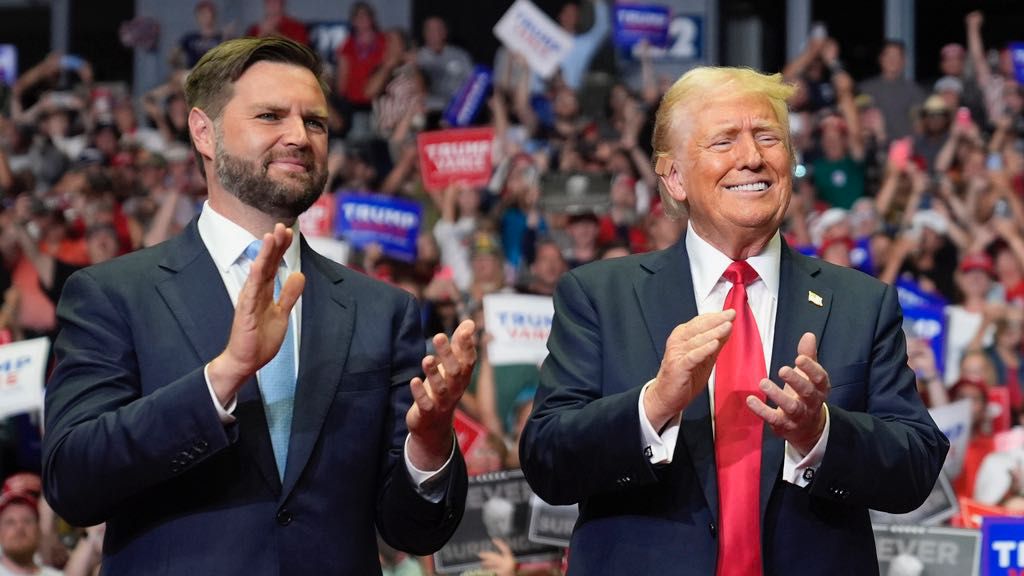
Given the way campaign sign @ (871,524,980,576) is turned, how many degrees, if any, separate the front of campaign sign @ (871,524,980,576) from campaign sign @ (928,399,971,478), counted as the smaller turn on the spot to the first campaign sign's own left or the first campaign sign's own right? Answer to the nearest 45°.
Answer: approximately 180°

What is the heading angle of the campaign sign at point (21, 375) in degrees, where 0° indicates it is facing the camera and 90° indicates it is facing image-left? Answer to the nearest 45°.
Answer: approximately 0°

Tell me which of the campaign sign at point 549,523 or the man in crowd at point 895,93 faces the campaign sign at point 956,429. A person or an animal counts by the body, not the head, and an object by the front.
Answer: the man in crowd

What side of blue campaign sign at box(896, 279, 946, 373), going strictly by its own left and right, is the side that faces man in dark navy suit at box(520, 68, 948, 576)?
front

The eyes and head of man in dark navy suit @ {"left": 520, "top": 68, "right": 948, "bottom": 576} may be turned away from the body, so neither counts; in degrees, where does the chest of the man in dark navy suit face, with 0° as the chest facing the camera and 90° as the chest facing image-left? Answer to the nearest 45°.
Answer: approximately 0°

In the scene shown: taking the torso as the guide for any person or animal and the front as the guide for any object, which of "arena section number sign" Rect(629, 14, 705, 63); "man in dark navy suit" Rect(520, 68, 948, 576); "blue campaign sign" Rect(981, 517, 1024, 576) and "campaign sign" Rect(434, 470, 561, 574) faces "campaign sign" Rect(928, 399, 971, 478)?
"arena section number sign" Rect(629, 14, 705, 63)

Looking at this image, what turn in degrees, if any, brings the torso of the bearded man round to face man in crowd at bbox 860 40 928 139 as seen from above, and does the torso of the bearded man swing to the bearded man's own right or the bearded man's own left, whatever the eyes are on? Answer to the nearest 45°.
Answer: approximately 90° to the bearded man's own left

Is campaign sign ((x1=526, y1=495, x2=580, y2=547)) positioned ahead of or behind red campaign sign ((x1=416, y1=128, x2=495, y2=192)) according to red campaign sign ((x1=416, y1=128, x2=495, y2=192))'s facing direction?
ahead

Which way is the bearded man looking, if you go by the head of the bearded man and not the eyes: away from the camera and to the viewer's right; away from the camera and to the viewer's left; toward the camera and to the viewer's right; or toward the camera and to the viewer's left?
toward the camera and to the viewer's right

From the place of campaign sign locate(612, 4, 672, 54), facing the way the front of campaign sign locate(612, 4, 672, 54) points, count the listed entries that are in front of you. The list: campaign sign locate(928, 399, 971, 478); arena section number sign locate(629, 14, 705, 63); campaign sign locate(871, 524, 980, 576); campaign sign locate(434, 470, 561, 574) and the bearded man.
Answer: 4

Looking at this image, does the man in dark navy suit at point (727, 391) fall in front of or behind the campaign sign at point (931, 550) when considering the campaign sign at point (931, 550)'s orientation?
in front
